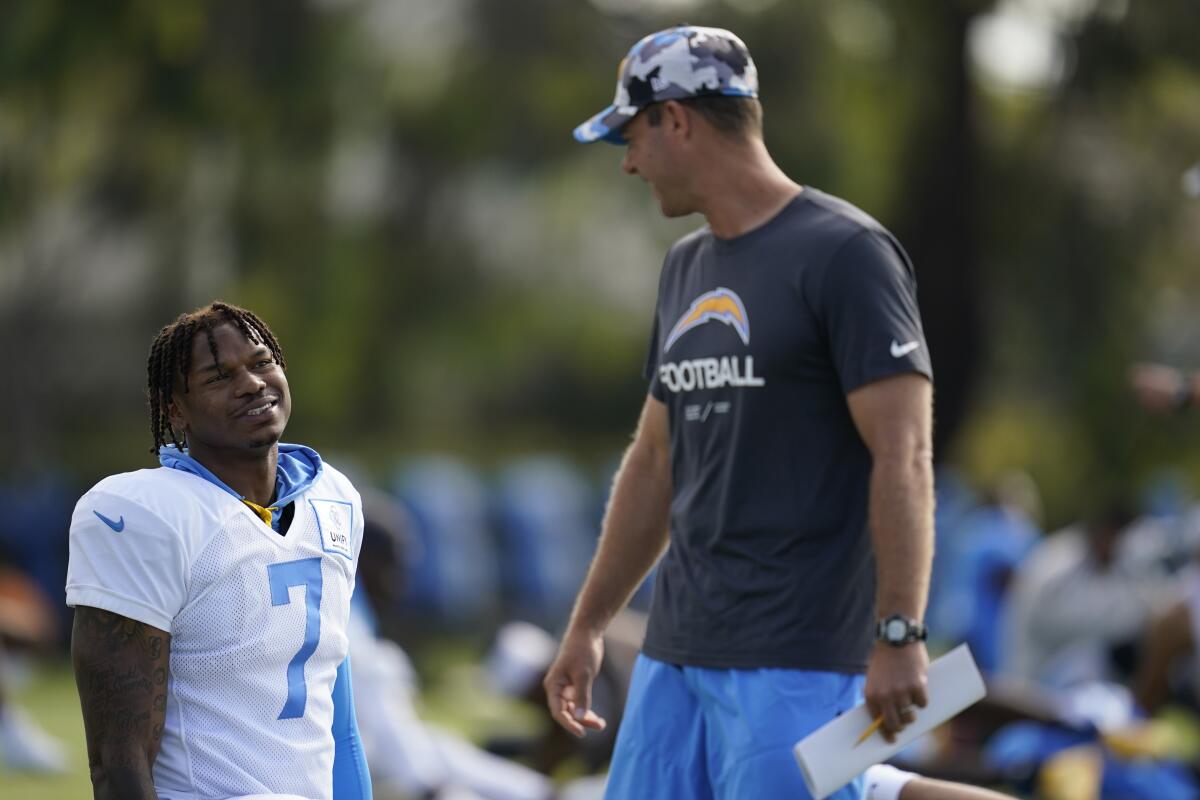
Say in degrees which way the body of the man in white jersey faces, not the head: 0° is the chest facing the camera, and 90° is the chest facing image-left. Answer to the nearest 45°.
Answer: approximately 315°

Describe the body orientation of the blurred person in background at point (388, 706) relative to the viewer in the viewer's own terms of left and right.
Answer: facing to the right of the viewer

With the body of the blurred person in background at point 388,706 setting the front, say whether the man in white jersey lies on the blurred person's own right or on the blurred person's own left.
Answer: on the blurred person's own right

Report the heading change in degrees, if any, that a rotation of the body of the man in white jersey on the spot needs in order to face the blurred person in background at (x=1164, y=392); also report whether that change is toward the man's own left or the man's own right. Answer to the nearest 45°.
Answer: approximately 90° to the man's own left

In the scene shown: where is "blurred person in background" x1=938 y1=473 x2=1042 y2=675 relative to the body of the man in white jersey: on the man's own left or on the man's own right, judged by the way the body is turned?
on the man's own left

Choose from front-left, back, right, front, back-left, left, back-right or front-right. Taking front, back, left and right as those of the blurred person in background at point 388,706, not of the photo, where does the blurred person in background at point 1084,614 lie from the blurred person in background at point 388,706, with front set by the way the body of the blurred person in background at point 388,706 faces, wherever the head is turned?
front-left

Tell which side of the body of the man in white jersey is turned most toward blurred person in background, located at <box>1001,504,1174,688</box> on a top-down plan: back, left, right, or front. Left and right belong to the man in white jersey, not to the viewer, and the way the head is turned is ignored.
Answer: left
